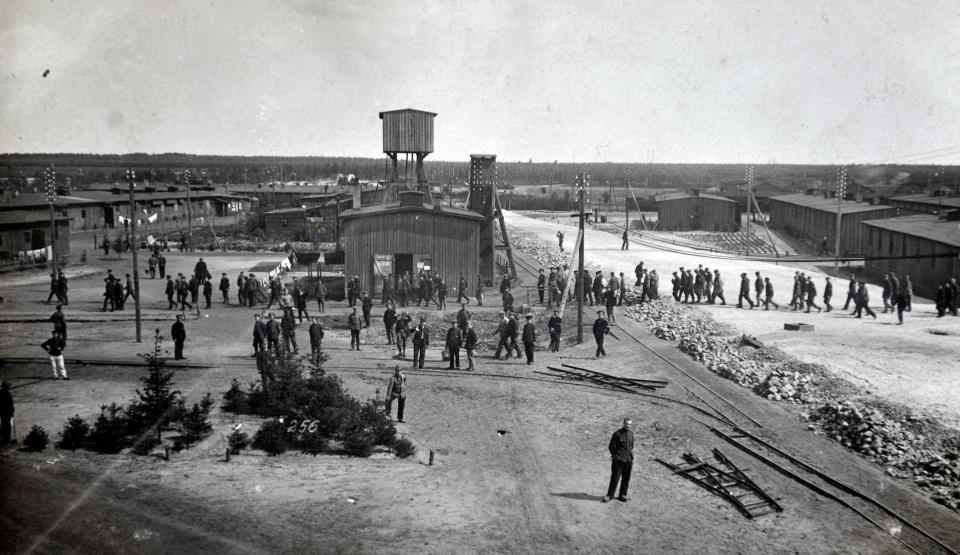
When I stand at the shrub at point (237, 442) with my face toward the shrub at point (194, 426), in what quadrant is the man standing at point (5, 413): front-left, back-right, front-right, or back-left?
front-left

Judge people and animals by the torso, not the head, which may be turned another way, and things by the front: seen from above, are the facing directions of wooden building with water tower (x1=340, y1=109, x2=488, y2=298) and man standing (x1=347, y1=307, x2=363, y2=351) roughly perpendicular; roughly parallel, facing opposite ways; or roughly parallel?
roughly parallel

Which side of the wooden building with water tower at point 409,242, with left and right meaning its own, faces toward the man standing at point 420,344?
front

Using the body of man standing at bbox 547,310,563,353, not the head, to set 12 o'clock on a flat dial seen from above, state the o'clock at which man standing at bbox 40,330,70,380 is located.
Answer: man standing at bbox 40,330,70,380 is roughly at 2 o'clock from man standing at bbox 547,310,563,353.

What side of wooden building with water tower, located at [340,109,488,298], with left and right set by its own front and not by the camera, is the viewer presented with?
front

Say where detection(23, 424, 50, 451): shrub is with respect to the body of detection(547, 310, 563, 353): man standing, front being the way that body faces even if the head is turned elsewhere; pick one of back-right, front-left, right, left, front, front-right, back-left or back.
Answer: front-right

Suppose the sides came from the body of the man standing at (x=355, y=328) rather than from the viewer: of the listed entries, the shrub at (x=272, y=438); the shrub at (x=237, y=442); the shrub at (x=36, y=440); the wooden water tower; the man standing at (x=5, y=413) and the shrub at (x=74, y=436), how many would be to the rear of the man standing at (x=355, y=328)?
1

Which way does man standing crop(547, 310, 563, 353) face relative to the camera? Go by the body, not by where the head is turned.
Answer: toward the camera

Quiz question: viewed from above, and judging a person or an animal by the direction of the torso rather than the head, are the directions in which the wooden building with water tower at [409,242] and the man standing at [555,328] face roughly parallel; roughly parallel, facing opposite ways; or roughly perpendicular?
roughly parallel

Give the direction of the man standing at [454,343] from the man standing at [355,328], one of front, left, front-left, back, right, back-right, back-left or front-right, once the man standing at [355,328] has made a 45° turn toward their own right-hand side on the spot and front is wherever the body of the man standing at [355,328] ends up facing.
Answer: left

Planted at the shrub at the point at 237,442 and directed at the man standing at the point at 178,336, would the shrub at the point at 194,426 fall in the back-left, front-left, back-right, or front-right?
front-left

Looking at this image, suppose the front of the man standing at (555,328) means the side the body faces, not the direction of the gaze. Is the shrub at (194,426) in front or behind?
in front

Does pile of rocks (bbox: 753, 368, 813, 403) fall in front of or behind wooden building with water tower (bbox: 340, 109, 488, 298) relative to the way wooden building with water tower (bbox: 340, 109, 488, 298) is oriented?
in front

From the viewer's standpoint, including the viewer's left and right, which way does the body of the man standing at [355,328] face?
facing the viewer

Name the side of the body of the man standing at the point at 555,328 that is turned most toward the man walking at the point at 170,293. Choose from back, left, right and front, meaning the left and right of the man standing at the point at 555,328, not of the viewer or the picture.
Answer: right

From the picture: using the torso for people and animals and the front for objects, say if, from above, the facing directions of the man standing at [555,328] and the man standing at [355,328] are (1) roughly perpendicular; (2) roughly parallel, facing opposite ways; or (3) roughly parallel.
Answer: roughly parallel

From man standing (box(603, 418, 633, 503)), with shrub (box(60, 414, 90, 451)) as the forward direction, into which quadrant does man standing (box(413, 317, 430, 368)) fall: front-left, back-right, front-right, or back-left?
front-right
